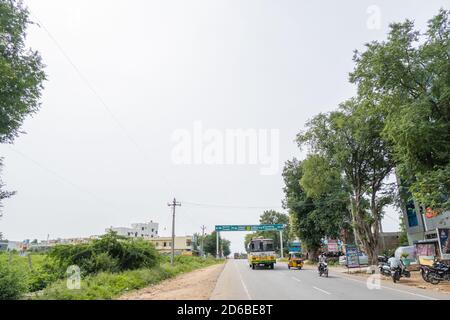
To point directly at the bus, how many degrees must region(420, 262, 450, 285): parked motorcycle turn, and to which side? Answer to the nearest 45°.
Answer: approximately 90° to its right

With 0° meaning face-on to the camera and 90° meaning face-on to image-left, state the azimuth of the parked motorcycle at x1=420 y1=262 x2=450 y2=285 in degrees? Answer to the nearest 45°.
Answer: approximately 45°

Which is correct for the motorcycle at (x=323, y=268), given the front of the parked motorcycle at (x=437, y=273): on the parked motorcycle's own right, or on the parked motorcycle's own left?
on the parked motorcycle's own right

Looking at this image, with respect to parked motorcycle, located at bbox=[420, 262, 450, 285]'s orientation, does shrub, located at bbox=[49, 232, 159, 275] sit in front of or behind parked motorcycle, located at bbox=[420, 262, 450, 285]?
in front

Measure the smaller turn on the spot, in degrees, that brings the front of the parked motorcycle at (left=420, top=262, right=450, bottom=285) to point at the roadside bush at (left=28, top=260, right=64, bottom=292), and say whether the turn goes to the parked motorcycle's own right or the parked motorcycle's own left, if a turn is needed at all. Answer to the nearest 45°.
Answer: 0° — it already faces it

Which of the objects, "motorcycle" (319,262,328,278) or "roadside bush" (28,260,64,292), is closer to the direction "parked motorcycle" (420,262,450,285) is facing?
the roadside bush

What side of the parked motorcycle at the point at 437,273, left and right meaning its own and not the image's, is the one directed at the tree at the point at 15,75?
front

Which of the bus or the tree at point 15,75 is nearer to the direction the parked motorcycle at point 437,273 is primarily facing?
the tree

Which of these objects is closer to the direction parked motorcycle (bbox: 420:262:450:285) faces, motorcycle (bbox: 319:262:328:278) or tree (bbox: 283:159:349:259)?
the motorcycle

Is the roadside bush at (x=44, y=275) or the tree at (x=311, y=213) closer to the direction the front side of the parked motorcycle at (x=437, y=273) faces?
the roadside bush

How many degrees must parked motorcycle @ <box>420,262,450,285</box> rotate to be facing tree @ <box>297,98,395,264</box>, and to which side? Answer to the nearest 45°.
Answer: approximately 90° to its right

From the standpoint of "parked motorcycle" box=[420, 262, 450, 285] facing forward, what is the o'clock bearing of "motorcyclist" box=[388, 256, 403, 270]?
The motorcyclist is roughly at 2 o'clock from the parked motorcycle.

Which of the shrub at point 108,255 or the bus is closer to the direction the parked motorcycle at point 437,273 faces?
the shrub

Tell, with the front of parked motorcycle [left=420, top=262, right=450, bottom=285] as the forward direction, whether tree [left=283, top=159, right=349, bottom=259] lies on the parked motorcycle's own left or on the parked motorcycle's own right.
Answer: on the parked motorcycle's own right
